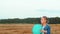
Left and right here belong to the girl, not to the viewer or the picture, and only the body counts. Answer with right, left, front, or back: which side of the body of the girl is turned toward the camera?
left
